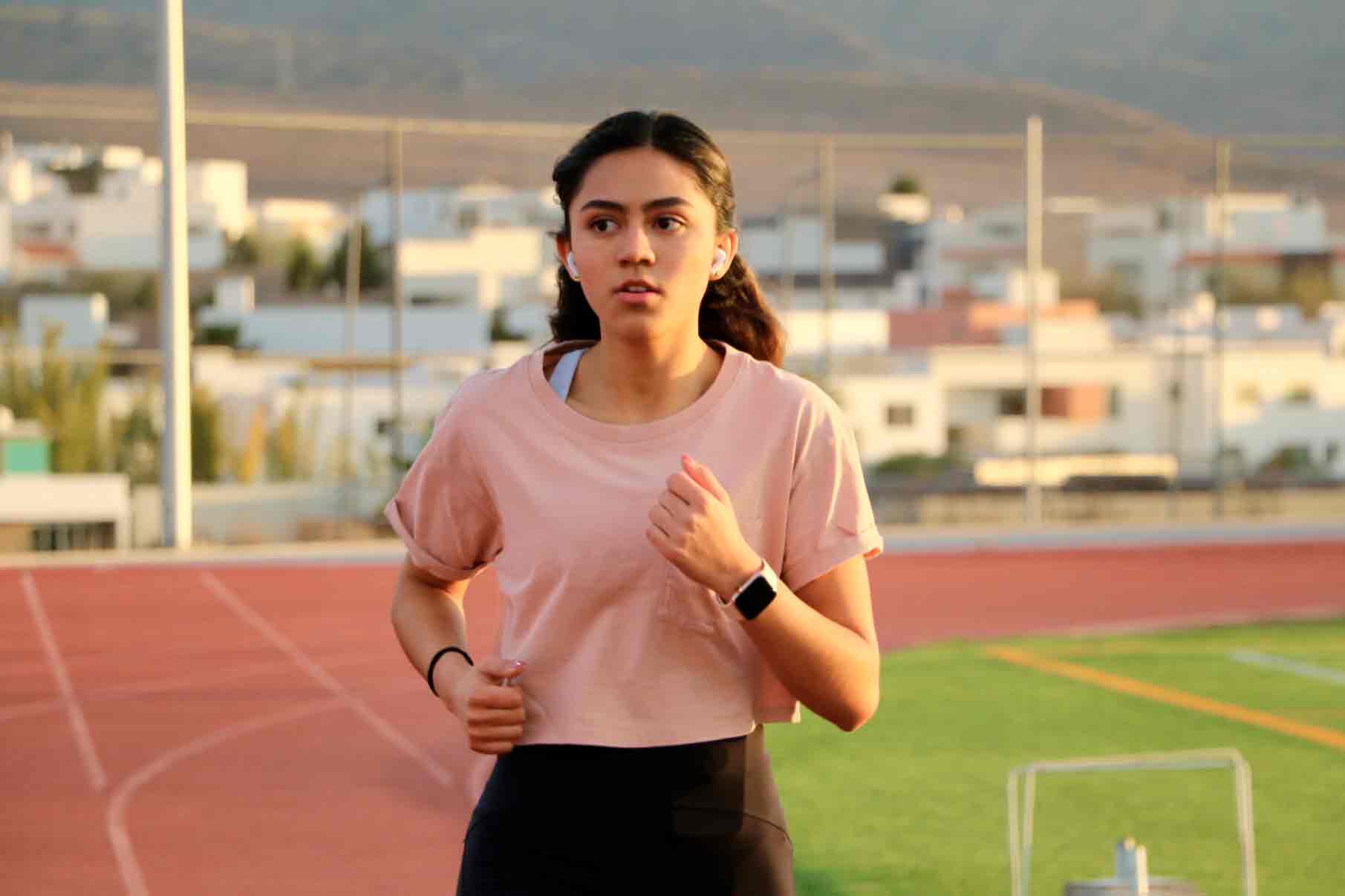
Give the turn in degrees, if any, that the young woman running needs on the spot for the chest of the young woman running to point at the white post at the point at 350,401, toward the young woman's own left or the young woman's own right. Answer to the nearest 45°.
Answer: approximately 180°

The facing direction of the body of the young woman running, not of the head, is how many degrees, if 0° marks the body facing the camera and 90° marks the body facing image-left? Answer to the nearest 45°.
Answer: approximately 0°

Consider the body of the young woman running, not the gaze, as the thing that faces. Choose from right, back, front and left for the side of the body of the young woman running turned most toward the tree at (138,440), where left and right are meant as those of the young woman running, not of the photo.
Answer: back

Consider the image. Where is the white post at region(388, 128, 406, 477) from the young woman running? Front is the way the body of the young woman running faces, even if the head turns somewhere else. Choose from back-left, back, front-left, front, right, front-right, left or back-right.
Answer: back

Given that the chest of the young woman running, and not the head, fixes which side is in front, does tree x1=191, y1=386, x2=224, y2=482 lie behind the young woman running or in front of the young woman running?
behind

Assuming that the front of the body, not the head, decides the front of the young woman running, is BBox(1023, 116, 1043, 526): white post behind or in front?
behind

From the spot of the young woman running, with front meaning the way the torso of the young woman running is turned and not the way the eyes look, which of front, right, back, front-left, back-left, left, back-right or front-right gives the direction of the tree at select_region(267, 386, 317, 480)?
back

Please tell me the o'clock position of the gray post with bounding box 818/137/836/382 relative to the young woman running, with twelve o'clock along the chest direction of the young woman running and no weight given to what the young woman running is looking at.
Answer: The gray post is roughly at 6 o'clock from the young woman running.

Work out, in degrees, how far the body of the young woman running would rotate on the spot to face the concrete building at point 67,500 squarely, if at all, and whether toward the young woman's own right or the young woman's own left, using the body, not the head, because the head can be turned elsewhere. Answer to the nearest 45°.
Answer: approximately 180°

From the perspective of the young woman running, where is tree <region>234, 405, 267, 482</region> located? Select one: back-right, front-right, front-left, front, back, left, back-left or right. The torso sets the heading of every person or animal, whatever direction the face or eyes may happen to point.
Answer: back

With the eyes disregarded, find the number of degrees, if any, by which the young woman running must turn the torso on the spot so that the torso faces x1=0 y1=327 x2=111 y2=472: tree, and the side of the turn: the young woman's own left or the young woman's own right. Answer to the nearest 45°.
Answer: approximately 180°
